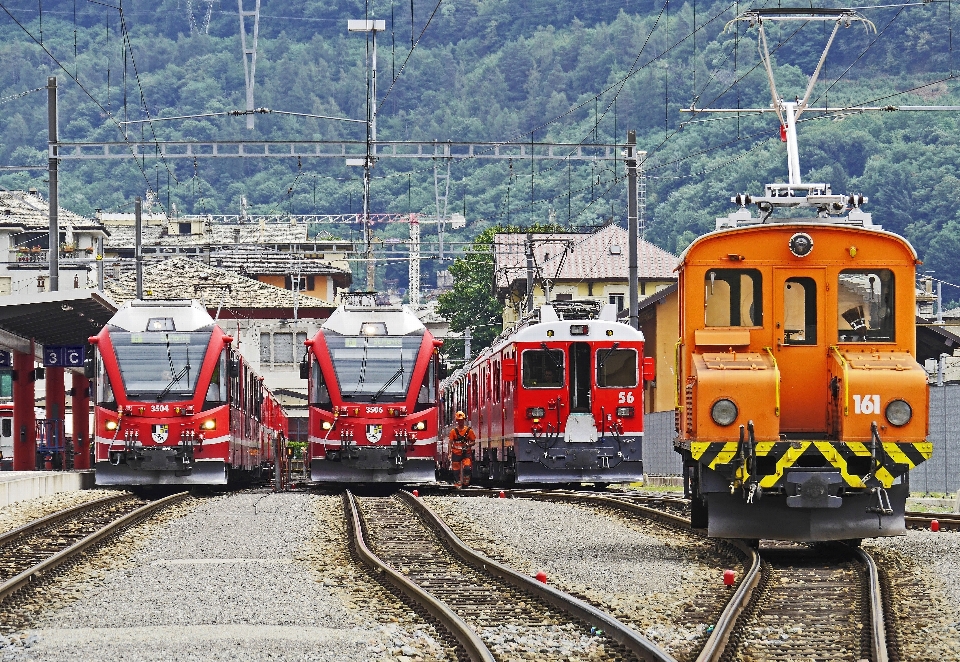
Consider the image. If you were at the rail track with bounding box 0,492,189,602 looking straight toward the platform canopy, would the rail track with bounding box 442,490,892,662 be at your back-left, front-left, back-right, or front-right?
back-right

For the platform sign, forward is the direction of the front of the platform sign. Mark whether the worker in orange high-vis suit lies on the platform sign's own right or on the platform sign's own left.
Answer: on the platform sign's own left

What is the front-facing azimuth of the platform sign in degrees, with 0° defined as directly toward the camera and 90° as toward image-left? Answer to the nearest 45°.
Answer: approximately 0°

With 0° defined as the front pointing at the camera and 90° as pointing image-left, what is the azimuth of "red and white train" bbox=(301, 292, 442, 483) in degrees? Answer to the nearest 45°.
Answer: approximately 0°

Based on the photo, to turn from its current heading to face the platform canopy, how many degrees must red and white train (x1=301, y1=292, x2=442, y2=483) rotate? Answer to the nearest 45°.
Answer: approximately 135° to its right

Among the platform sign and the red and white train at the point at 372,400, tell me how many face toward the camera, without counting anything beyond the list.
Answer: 2

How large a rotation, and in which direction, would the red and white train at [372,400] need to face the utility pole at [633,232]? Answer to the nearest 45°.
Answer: approximately 135° to its left

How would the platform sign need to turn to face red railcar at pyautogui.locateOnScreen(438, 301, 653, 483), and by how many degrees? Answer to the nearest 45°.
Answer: approximately 45° to its left

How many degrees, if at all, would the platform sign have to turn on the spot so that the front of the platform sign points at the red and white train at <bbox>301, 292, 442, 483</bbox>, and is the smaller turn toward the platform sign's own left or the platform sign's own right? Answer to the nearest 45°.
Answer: approximately 45° to the platform sign's own left
